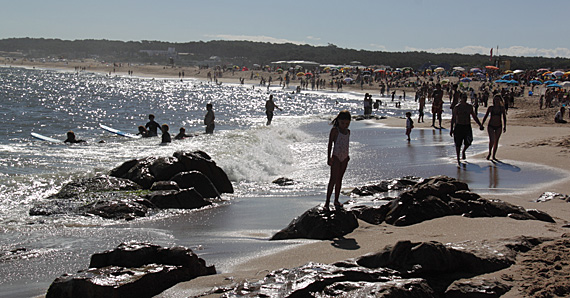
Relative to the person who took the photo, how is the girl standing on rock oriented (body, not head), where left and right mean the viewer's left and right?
facing the viewer and to the right of the viewer

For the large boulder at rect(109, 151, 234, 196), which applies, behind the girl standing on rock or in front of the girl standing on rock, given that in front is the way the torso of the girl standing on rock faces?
behind

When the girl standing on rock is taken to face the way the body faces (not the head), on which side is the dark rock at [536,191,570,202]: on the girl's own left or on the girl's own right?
on the girl's own left

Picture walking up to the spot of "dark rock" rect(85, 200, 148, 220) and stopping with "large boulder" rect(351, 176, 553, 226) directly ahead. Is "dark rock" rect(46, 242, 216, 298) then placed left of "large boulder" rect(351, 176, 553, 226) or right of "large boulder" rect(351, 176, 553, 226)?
right

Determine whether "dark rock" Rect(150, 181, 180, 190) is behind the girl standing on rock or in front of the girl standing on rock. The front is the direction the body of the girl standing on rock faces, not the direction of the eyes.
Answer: behind

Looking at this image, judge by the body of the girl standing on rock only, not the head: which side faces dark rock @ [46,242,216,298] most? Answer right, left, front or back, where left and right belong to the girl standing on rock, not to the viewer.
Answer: right

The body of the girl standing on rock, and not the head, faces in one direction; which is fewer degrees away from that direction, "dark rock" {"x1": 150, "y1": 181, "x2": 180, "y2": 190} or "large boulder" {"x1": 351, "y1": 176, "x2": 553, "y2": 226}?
the large boulder
